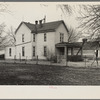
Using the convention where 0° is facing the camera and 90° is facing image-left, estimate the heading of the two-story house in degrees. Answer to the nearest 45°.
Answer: approximately 315°
